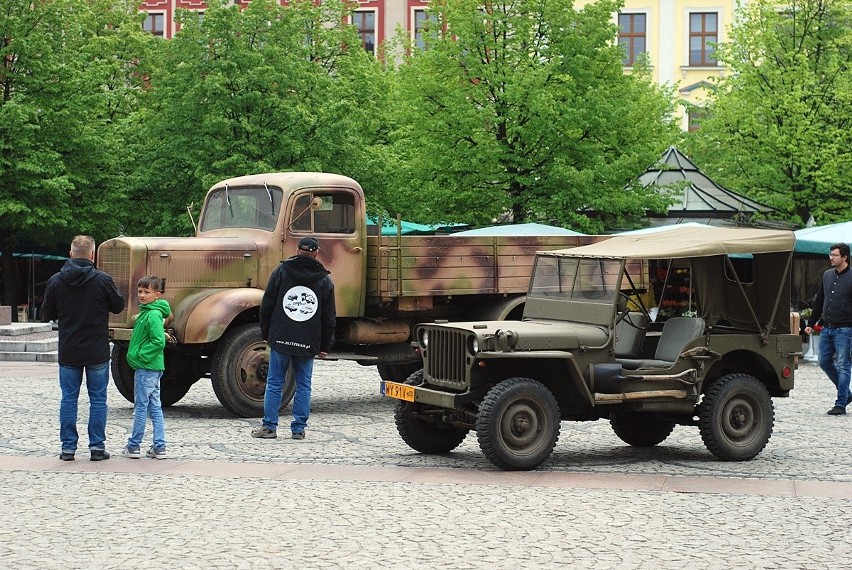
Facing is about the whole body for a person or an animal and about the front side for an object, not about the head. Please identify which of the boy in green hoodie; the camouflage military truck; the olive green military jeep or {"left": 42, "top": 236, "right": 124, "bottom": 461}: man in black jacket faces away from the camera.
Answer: the man in black jacket

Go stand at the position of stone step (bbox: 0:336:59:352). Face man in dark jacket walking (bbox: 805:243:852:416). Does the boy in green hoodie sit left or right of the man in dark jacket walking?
right

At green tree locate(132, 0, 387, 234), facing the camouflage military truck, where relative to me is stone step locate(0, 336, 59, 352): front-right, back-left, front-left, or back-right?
front-right

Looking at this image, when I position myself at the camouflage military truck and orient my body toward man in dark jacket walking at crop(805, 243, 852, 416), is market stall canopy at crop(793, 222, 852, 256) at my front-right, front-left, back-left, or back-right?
front-left

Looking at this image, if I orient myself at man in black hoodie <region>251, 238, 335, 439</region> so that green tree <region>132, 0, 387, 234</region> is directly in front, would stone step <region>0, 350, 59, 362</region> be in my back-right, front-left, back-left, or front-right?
front-left

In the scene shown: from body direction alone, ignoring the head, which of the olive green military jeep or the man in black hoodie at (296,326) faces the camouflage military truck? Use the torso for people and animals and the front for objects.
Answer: the man in black hoodie

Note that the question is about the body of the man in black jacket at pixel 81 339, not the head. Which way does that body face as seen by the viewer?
away from the camera

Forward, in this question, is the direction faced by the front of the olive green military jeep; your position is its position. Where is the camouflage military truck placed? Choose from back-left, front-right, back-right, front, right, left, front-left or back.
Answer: right

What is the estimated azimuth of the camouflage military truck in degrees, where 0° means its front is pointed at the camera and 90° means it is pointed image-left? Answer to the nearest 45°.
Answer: approximately 45°

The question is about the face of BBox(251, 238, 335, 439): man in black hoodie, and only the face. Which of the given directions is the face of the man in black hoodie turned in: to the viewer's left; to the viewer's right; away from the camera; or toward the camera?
away from the camera

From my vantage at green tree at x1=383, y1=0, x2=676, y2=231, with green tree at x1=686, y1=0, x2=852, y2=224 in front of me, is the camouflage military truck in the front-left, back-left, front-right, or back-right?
back-right

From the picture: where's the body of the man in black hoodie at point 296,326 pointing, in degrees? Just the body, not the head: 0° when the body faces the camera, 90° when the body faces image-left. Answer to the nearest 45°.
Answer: approximately 180°

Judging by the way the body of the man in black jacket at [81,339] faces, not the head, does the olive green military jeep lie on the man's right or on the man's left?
on the man's right

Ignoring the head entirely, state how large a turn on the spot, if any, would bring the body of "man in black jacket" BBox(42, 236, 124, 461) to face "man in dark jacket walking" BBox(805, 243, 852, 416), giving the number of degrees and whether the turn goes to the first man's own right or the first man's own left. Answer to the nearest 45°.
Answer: approximately 90° to the first man's own right
